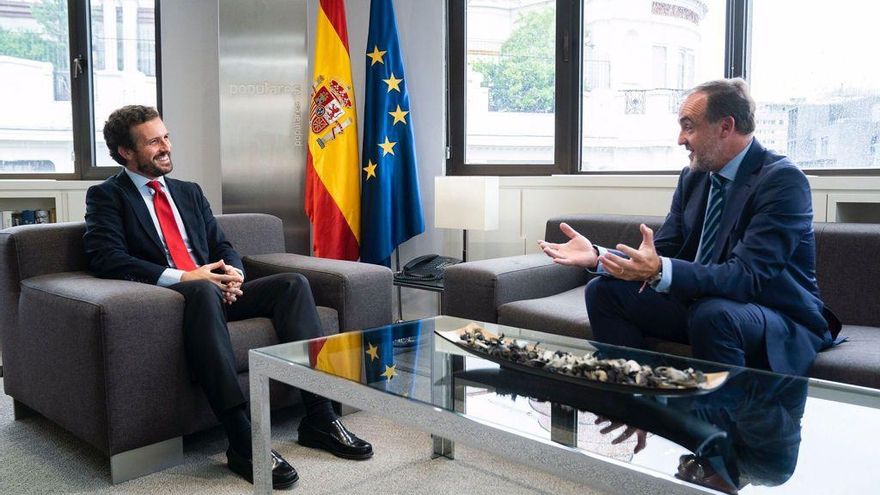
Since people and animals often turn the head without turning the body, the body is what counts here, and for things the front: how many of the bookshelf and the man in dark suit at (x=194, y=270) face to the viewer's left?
0

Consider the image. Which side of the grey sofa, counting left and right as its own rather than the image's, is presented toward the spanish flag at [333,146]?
right

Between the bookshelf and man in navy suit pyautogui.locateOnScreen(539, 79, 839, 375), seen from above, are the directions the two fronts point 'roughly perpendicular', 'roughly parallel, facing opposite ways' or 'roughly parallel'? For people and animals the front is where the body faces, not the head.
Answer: roughly perpendicular

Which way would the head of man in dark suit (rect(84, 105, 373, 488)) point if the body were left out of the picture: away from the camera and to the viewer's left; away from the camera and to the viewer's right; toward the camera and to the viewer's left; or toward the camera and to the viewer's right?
toward the camera and to the viewer's right

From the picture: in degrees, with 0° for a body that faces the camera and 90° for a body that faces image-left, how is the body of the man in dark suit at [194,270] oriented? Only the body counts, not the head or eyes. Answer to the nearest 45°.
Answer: approximately 315°

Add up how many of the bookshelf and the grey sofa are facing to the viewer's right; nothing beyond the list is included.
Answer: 0

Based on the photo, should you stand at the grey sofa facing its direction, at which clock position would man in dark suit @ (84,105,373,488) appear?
The man in dark suit is roughly at 1 o'clock from the grey sofa.

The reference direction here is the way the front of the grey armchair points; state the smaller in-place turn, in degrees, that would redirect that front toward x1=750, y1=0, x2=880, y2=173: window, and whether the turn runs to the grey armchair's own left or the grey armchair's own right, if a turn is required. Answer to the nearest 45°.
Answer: approximately 45° to the grey armchair's own left

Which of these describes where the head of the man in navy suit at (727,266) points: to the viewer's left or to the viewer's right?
to the viewer's left

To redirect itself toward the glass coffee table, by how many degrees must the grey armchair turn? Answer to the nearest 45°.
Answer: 0° — it already faces it

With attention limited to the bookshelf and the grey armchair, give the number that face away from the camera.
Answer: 0

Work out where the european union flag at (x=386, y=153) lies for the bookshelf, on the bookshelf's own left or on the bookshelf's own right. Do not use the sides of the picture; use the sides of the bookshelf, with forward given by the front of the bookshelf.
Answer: on the bookshelf's own left

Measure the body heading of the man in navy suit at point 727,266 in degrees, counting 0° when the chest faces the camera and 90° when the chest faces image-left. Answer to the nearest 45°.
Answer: approximately 45°

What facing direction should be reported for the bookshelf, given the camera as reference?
facing the viewer

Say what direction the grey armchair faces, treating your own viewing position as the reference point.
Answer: facing the viewer and to the right of the viewer

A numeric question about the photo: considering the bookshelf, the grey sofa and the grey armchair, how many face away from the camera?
0

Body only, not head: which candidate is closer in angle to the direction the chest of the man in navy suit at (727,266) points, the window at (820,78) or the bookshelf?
the bookshelf

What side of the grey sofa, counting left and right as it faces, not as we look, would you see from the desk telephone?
right
